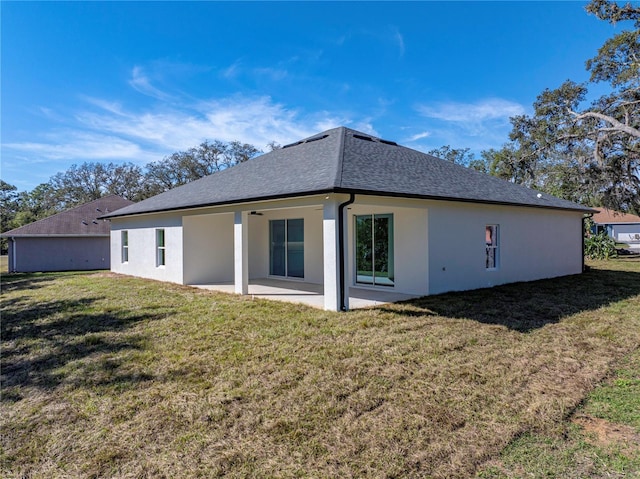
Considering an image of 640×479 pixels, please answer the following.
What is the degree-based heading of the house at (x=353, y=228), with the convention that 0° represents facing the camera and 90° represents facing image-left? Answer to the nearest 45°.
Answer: approximately 225°

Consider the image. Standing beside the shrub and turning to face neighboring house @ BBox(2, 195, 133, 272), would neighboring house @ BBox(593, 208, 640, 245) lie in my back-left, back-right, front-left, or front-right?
back-right

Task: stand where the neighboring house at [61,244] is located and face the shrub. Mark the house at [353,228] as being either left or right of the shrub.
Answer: right

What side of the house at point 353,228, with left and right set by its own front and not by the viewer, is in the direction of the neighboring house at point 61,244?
left

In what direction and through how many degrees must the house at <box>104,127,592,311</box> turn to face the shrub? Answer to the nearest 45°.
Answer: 0° — it already faces it
